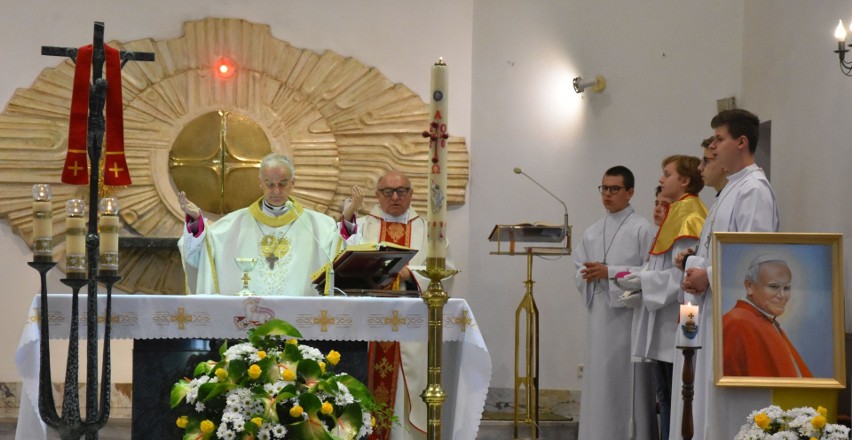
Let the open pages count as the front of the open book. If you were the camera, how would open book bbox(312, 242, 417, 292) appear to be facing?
facing away from the viewer

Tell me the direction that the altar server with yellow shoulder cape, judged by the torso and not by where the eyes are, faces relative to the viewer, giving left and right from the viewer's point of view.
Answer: facing to the left of the viewer

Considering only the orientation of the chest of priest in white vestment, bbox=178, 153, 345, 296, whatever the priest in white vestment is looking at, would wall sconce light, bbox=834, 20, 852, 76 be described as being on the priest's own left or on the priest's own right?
on the priest's own left

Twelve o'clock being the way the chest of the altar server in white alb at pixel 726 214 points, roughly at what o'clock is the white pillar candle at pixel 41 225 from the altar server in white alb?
The white pillar candle is roughly at 11 o'clock from the altar server in white alb.

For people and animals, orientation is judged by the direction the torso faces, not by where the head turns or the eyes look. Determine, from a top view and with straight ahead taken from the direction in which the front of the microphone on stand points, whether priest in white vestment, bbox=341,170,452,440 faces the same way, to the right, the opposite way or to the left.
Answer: to the left

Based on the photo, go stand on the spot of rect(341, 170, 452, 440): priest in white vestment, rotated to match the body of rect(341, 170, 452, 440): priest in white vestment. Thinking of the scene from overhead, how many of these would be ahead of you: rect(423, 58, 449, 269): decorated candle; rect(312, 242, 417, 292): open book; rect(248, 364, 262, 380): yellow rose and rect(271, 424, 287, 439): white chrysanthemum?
4

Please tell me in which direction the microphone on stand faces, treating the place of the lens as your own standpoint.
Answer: facing to the left of the viewer

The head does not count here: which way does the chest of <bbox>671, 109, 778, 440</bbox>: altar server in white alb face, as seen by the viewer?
to the viewer's left

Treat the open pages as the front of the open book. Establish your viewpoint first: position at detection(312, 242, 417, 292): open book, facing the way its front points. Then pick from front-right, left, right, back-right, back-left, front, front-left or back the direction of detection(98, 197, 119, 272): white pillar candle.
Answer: back-left

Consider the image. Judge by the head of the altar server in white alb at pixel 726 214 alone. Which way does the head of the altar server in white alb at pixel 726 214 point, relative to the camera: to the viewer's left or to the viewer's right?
to the viewer's left

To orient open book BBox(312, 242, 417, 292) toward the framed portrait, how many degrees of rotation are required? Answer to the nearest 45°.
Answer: approximately 90° to its right

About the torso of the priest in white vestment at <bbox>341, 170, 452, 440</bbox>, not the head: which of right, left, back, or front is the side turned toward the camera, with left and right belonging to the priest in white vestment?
front

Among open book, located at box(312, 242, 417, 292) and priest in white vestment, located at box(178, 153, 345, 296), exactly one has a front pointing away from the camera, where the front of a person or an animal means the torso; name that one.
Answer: the open book

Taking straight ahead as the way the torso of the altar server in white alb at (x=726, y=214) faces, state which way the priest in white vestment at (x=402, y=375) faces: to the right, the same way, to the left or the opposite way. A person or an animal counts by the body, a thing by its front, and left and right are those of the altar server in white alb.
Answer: to the left

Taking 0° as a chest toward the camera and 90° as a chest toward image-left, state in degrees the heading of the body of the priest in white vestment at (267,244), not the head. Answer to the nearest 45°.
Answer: approximately 0°

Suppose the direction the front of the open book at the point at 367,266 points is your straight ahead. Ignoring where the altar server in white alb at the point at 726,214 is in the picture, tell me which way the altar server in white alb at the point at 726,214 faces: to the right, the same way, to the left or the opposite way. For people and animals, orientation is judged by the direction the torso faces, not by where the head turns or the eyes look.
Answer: to the left
